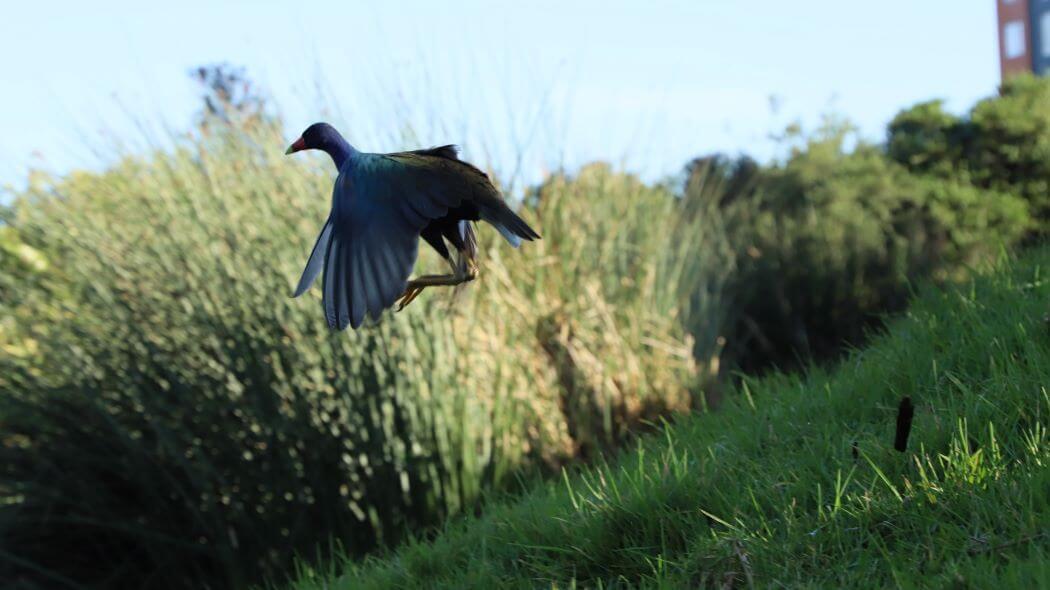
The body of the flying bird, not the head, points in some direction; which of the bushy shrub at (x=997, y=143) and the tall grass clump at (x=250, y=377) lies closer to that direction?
the tall grass clump

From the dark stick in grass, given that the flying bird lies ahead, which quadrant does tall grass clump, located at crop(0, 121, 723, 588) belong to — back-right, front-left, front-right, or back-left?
front-right

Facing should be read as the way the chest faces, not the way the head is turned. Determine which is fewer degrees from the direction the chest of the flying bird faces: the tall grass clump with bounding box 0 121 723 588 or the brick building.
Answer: the tall grass clump

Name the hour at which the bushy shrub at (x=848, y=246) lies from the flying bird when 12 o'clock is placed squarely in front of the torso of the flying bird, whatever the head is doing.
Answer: The bushy shrub is roughly at 4 o'clock from the flying bird.

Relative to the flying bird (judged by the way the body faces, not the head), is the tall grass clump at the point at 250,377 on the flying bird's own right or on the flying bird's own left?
on the flying bird's own right

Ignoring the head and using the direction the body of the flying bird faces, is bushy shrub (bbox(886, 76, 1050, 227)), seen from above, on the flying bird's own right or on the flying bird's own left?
on the flying bird's own right

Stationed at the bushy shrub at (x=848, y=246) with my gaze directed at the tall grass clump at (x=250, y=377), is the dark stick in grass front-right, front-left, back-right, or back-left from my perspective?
front-left

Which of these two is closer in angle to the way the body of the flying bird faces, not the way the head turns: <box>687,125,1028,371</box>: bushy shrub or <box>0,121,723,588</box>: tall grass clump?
the tall grass clump

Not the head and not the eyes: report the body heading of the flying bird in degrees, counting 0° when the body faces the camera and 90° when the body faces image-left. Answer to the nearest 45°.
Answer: approximately 90°

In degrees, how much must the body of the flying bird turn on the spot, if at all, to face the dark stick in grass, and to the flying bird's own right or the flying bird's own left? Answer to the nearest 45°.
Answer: approximately 180°
